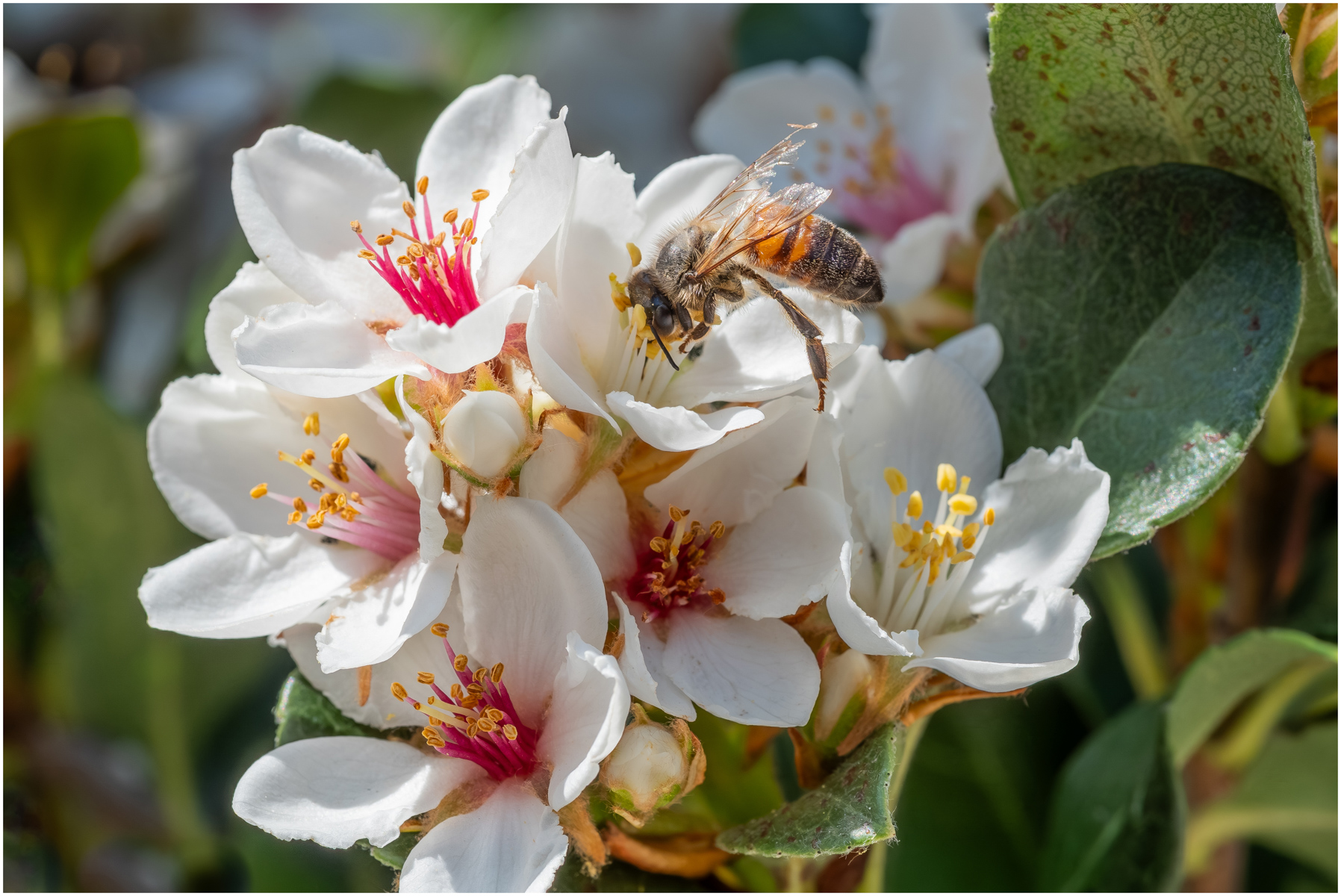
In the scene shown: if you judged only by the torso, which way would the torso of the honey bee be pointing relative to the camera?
to the viewer's left

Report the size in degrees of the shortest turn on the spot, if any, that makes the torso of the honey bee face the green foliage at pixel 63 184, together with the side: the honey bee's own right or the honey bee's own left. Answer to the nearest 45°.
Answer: approximately 45° to the honey bee's own right
